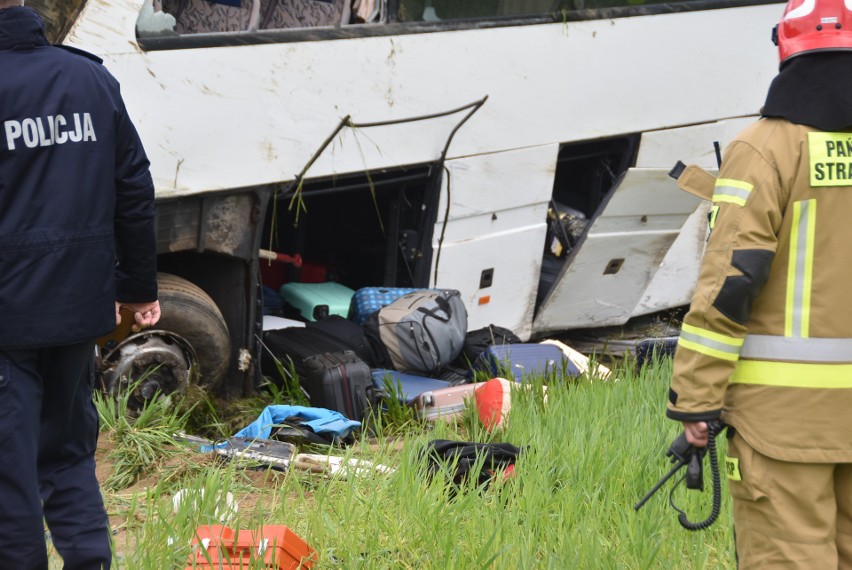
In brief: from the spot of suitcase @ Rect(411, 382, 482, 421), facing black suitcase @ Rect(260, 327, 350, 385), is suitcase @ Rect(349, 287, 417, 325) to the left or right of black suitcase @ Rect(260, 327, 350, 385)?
right

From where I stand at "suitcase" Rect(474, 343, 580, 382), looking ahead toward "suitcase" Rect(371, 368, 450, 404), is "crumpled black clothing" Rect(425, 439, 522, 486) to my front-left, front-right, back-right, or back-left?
front-left

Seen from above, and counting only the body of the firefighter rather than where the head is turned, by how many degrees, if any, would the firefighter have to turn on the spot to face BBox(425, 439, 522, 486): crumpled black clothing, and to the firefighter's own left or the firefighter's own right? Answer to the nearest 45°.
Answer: approximately 45° to the firefighter's own left

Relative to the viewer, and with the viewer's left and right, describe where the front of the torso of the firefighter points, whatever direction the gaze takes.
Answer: facing away from the viewer

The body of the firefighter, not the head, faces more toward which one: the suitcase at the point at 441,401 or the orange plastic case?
the suitcase

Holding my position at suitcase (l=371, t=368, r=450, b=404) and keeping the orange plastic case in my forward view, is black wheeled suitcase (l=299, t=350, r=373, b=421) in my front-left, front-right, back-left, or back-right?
front-right

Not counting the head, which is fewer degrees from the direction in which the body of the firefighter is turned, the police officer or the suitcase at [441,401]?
the suitcase

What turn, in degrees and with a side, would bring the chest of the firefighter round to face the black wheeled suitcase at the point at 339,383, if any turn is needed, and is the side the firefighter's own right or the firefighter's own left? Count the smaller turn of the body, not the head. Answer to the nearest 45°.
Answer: approximately 45° to the firefighter's own left

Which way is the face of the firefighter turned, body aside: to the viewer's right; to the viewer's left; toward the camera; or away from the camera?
away from the camera

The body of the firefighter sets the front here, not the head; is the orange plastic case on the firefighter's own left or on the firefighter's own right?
on the firefighter's own left

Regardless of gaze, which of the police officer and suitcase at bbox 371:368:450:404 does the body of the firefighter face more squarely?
the suitcase
